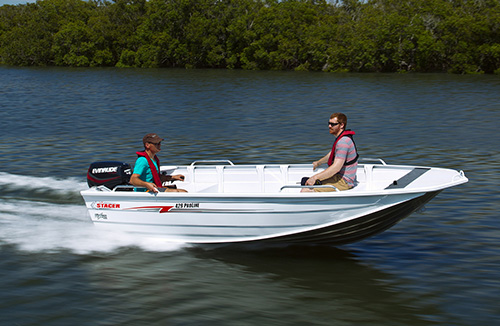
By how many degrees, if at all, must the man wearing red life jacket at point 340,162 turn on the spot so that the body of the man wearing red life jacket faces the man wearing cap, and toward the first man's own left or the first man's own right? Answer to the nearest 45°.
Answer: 0° — they already face them

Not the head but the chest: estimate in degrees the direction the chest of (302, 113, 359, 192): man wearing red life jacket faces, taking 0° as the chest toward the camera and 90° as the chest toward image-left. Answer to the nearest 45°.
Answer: approximately 90°
